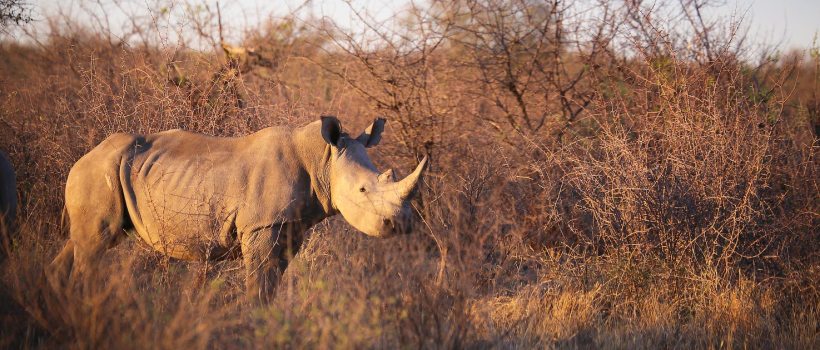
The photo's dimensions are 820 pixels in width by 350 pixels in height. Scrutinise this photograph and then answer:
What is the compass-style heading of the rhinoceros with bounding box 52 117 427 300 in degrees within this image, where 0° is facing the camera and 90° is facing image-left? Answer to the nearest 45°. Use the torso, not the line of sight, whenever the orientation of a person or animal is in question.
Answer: approximately 270°

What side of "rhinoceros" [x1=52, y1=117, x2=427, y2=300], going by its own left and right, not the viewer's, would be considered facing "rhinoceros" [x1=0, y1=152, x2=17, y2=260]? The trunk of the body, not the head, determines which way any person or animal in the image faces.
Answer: back
